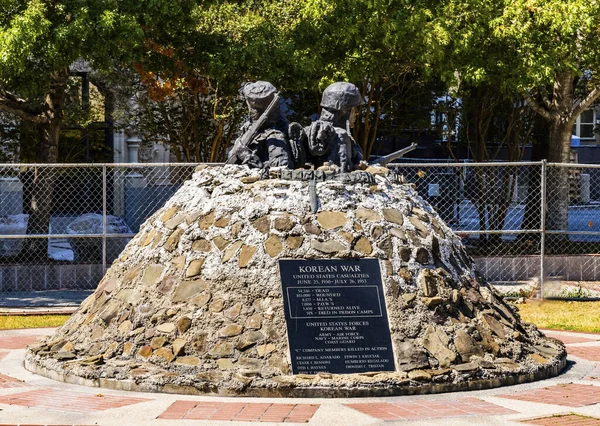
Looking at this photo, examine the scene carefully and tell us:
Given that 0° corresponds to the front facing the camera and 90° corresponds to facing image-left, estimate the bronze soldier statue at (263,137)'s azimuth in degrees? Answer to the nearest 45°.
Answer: approximately 45°

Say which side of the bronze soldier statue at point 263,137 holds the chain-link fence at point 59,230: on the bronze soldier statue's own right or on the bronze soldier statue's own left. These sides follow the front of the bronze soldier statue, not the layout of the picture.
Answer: on the bronze soldier statue's own right

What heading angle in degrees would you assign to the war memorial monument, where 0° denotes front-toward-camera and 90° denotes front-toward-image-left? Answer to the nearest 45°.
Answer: approximately 0°

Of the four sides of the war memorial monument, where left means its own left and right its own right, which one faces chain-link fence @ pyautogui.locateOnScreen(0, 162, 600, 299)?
back

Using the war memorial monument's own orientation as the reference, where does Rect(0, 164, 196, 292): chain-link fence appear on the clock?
The chain-link fence is roughly at 5 o'clock from the war memorial monument.
